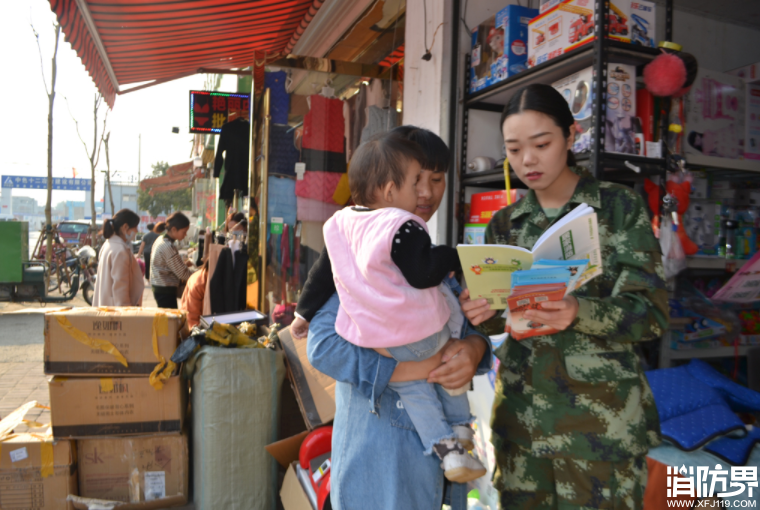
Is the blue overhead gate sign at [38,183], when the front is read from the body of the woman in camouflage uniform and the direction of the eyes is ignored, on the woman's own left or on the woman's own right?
on the woman's own right

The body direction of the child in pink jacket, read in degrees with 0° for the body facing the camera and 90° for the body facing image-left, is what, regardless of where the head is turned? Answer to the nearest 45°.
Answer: approximately 225°

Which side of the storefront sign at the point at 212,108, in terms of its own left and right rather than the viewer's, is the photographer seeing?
front

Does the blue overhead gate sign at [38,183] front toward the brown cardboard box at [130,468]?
yes

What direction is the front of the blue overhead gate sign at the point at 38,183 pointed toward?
toward the camera

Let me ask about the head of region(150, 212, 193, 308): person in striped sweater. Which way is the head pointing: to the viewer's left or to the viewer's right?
to the viewer's right

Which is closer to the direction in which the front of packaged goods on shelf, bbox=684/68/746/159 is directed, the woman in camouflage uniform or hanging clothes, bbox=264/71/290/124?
the woman in camouflage uniform

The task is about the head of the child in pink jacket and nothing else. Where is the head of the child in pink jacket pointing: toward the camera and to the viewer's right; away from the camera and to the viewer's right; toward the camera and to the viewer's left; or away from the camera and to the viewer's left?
away from the camera and to the viewer's right
